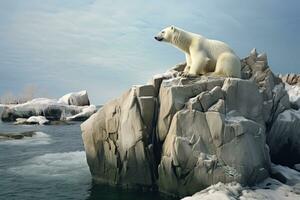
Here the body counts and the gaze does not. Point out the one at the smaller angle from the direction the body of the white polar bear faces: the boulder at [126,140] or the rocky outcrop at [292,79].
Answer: the boulder

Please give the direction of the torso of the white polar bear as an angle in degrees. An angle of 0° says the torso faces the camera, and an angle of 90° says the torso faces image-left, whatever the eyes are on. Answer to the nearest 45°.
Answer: approximately 90°

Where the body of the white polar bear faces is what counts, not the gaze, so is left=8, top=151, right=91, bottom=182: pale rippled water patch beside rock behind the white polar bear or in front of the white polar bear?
in front

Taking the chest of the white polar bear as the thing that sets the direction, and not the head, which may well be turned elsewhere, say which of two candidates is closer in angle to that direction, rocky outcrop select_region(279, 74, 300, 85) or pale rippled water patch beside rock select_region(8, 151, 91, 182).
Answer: the pale rippled water patch beside rock

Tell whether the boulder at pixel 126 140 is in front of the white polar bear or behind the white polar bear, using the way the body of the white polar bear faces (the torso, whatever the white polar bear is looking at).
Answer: in front
